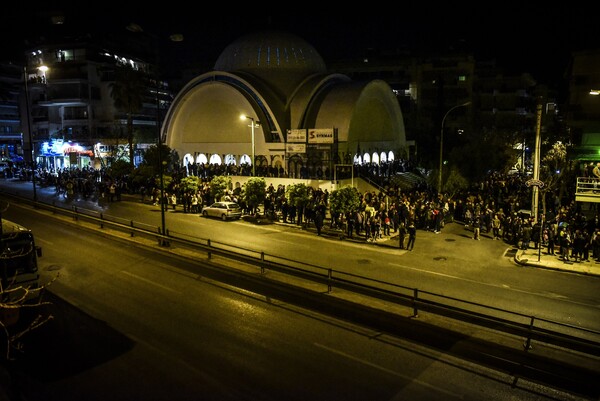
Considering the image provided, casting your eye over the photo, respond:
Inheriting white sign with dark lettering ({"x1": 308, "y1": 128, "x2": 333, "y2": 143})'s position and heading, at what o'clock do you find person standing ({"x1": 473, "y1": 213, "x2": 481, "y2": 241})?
The person standing is roughly at 11 o'clock from the white sign with dark lettering.

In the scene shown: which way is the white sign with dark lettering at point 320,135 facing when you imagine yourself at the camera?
facing the viewer

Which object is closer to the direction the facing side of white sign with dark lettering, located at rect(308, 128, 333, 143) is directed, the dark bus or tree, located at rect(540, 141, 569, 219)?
the dark bus

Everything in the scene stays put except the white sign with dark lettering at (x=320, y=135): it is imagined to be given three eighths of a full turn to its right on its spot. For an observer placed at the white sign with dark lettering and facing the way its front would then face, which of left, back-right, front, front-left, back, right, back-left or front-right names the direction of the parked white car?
left

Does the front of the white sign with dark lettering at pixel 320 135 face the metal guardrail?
yes

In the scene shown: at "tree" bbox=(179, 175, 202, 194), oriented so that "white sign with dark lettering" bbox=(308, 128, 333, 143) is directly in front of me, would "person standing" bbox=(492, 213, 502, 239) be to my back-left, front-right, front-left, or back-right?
front-right

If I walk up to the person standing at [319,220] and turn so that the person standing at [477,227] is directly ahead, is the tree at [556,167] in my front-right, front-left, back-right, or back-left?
front-left

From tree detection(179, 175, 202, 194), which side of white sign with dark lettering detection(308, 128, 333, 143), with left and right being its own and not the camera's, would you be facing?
right

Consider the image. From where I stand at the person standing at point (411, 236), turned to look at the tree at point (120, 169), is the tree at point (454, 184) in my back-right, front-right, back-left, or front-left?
front-right

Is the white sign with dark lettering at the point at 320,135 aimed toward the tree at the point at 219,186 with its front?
no

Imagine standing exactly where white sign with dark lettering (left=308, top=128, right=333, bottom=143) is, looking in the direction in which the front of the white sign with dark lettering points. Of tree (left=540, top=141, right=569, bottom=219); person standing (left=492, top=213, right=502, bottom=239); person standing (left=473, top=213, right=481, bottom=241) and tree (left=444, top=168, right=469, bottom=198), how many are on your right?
0

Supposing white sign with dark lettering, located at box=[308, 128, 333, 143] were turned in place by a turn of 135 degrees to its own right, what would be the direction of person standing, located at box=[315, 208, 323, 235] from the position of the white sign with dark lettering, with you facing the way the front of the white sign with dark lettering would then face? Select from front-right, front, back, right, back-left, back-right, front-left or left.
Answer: back-left

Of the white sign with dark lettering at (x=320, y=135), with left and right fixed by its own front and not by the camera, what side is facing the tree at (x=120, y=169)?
right

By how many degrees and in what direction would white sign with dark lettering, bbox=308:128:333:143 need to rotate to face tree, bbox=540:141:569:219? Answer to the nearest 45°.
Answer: approximately 90° to its left

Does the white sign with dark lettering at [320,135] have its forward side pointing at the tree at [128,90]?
no

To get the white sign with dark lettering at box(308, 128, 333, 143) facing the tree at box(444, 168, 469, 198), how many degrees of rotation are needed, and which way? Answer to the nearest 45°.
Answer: approximately 90° to its left

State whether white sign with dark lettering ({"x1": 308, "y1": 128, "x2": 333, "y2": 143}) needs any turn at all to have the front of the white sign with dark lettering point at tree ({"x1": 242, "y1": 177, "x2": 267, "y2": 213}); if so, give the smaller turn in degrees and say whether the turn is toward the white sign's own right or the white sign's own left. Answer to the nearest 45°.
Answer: approximately 45° to the white sign's own right

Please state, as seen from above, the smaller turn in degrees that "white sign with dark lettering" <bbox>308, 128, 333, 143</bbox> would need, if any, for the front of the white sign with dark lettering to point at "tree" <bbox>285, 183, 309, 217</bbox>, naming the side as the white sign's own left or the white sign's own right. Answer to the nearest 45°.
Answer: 0° — it already faces it
